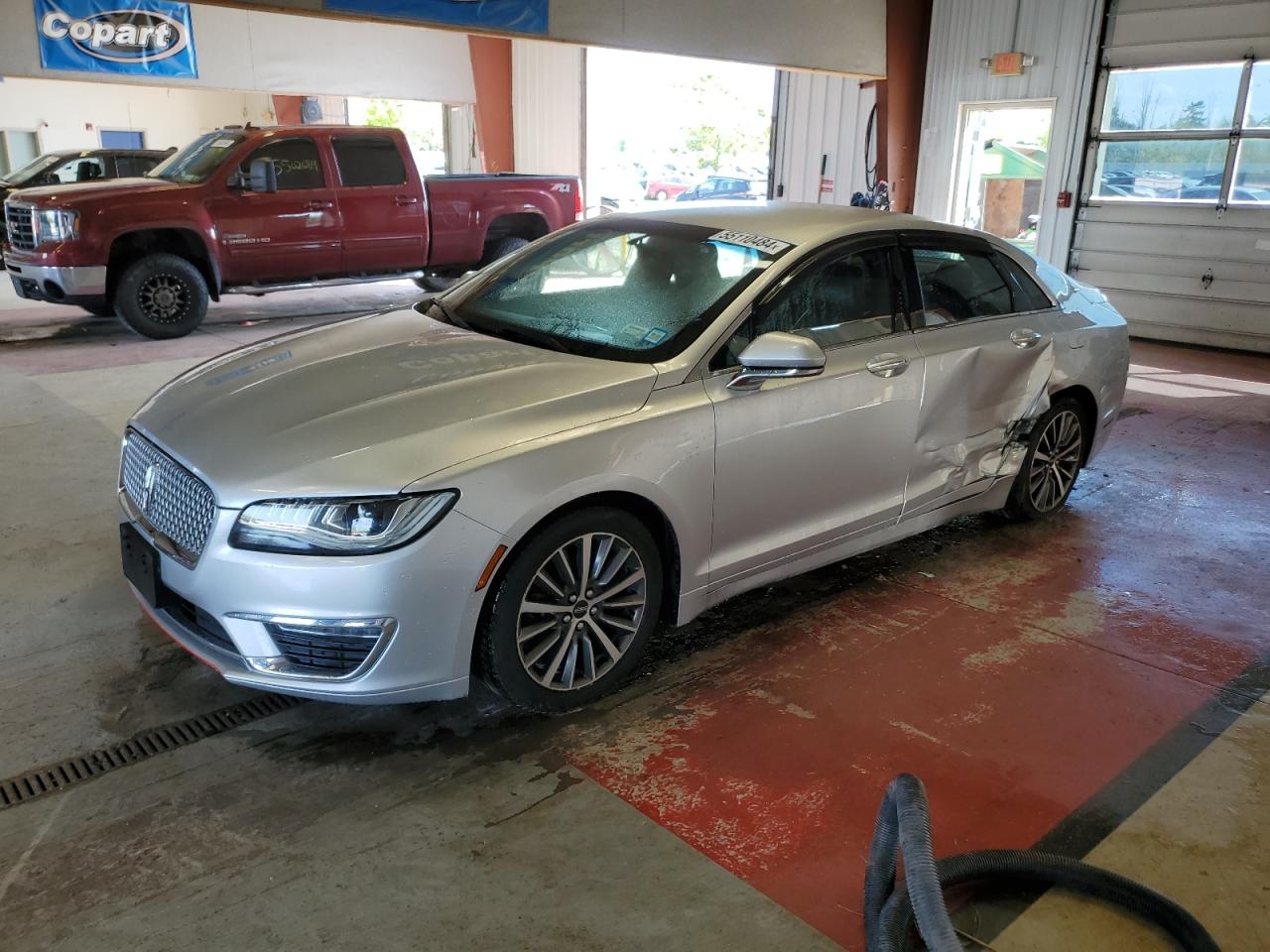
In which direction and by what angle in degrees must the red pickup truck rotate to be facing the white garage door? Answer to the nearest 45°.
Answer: approximately 135° to its left

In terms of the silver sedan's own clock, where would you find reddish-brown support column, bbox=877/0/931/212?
The reddish-brown support column is roughly at 5 o'clock from the silver sedan.

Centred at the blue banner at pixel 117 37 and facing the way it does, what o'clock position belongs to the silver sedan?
The silver sedan is roughly at 12 o'clock from the blue banner.

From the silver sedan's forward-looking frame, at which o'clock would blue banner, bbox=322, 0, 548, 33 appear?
The blue banner is roughly at 4 o'clock from the silver sedan.

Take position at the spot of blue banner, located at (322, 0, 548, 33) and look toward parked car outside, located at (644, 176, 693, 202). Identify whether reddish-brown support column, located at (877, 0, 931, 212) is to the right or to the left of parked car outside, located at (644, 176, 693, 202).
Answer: right

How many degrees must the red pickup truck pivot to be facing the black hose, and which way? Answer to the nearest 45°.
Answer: approximately 45° to its left

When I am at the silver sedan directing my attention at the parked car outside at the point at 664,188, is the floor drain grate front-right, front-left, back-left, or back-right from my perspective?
back-left

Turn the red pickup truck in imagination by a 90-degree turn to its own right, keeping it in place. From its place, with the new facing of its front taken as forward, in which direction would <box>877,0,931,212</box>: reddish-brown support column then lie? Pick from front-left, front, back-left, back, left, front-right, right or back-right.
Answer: back-right

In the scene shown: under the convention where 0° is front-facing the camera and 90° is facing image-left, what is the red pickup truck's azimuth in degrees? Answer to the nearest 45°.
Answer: approximately 45°

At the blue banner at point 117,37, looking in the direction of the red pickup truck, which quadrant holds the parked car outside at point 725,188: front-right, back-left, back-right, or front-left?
back-left

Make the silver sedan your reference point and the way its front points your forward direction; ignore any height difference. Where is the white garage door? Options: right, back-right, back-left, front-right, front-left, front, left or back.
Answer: back

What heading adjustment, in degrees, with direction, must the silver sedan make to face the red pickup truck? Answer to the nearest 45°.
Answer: approximately 90° to its right

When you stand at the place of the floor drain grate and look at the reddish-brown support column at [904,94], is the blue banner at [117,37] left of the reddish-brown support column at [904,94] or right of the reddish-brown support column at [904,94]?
left

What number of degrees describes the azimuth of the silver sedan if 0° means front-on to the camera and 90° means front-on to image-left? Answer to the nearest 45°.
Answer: approximately 45°
